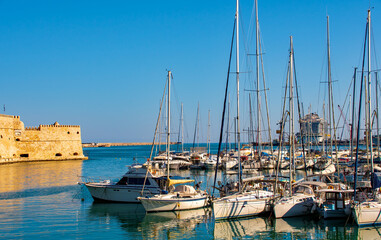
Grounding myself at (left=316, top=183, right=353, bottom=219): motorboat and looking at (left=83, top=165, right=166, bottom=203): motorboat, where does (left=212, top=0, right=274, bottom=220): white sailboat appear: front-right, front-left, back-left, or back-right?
front-left

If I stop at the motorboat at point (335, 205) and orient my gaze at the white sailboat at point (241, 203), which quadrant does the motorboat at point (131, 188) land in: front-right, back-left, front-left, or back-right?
front-right

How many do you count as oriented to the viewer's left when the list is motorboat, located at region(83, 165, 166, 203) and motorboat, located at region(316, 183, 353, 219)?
1

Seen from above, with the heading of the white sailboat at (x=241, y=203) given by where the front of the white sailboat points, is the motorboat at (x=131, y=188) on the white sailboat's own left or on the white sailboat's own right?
on the white sailboat's own right

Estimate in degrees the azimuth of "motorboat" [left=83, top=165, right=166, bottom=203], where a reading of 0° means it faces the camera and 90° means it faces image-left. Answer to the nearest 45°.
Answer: approximately 90°

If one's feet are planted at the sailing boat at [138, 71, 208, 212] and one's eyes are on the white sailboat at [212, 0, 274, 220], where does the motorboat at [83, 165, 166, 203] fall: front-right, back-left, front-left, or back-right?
back-left

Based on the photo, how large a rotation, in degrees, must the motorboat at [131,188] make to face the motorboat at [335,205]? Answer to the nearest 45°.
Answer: approximately 135° to its left

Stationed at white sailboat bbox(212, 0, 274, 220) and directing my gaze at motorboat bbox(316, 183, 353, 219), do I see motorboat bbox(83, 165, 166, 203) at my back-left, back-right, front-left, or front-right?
back-left

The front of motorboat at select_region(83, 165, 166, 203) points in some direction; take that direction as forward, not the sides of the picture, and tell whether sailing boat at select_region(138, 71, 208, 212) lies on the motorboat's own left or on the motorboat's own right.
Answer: on the motorboat's own left
